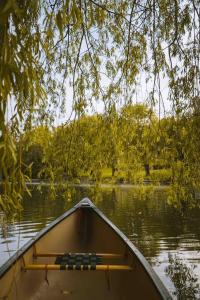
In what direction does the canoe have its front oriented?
away from the camera
